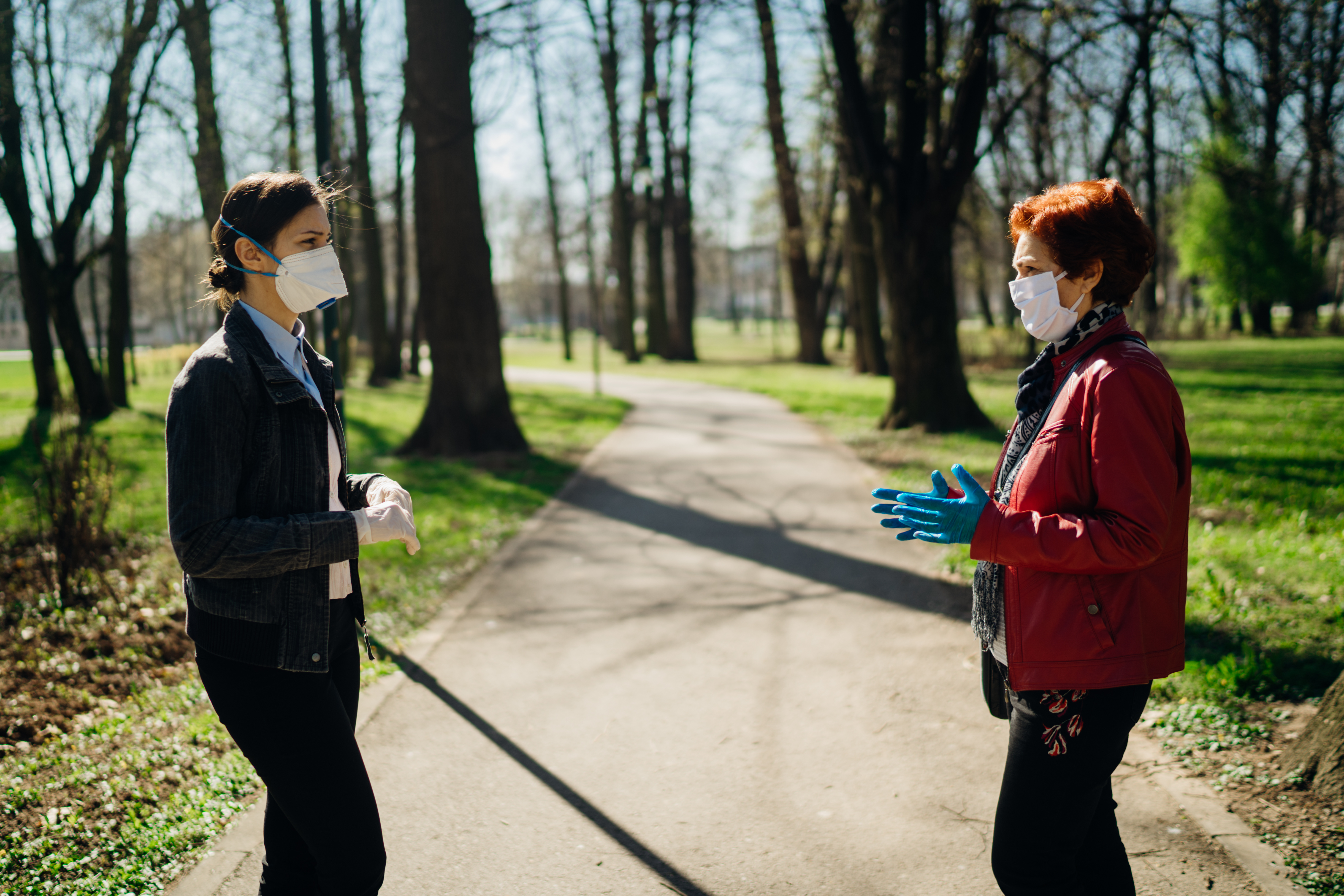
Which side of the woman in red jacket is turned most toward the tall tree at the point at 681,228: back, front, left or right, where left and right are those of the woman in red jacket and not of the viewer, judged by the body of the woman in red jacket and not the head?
right

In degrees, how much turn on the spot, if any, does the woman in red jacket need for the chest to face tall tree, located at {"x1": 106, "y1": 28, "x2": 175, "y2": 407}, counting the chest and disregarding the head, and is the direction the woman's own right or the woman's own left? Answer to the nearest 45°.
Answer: approximately 45° to the woman's own right

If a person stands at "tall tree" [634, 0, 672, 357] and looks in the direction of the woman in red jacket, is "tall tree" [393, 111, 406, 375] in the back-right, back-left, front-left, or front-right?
front-right

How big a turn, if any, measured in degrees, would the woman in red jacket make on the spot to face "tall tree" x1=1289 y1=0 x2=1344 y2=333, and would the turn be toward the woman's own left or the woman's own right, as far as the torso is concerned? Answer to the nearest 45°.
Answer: approximately 90° to the woman's own right

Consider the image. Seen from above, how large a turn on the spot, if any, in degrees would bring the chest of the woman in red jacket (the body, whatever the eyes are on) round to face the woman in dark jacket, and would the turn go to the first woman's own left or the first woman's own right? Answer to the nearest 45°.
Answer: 0° — they already face them

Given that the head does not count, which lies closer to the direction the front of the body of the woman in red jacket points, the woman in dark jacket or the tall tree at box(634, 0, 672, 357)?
the woman in dark jacket

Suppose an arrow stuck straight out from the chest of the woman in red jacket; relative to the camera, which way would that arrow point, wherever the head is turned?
to the viewer's left

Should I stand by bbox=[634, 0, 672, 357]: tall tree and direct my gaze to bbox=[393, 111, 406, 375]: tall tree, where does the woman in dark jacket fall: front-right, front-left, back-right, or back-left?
front-left

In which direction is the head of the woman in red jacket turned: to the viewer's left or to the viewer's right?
to the viewer's left

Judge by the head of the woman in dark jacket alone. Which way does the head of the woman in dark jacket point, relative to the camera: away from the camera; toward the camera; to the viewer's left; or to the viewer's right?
to the viewer's right

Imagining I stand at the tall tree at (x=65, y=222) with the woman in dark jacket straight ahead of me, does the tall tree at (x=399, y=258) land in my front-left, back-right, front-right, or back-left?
back-left
